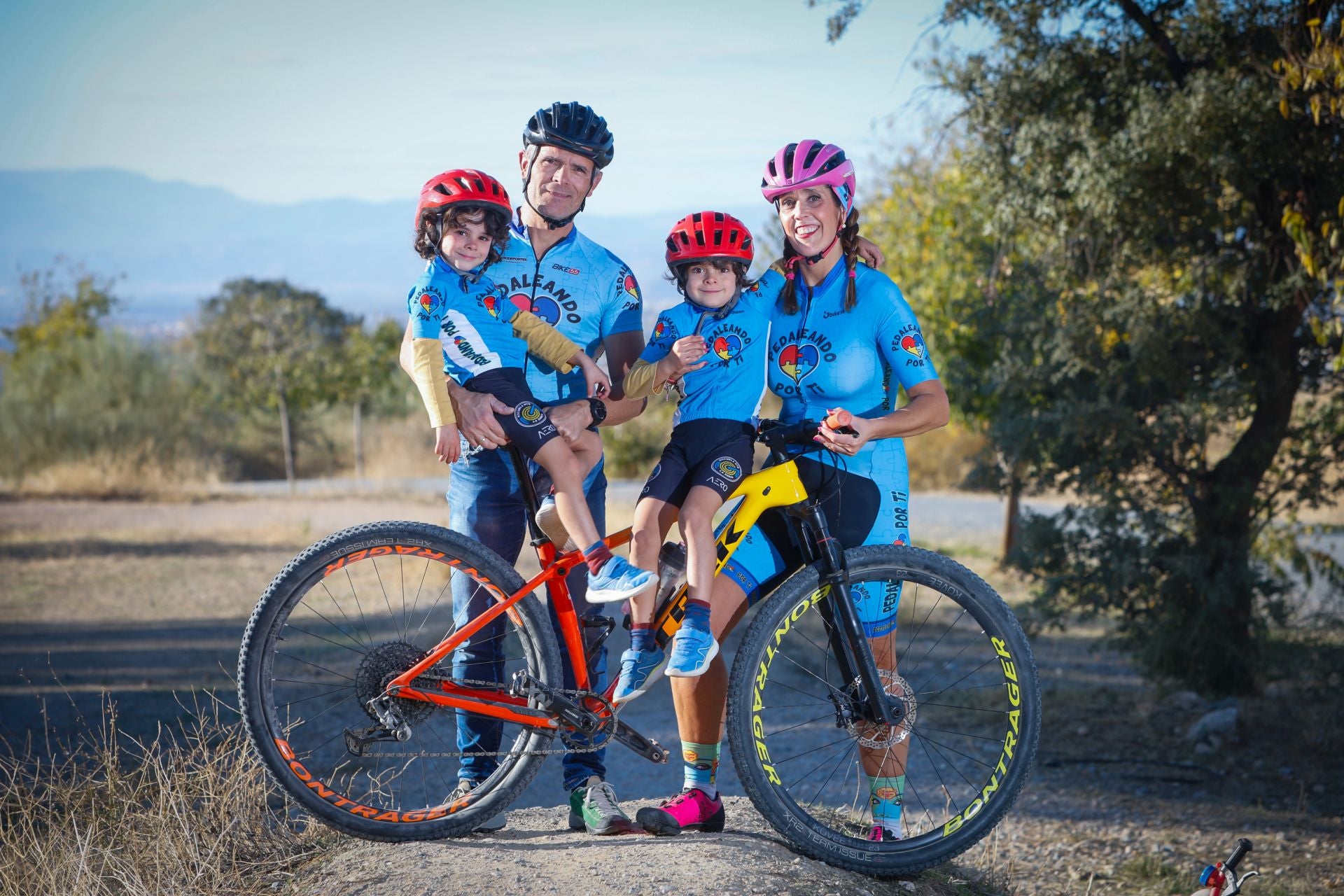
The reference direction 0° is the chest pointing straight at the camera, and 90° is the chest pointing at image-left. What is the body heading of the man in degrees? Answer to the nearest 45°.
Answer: approximately 0°

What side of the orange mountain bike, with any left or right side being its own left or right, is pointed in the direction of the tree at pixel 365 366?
left

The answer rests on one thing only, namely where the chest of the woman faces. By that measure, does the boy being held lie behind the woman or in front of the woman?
in front

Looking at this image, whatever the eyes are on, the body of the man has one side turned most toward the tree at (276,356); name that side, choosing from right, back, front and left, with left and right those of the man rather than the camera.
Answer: back

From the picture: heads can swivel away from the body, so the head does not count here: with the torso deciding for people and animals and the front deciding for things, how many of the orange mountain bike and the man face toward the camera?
1

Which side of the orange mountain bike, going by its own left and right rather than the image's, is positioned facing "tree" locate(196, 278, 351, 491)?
left

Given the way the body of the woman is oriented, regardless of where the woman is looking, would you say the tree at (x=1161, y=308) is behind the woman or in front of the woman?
behind

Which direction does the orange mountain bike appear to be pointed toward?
to the viewer's right

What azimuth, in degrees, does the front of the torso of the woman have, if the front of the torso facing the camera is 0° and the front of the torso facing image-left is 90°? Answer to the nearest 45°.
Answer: approximately 45°

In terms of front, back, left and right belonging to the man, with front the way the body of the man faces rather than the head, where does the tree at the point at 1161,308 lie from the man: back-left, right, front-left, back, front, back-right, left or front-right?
back-left
